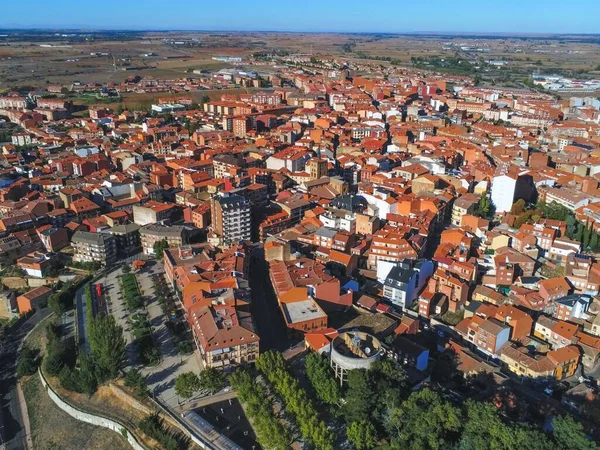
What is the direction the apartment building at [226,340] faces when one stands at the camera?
facing the viewer

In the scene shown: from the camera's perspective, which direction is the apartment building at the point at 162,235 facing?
toward the camera

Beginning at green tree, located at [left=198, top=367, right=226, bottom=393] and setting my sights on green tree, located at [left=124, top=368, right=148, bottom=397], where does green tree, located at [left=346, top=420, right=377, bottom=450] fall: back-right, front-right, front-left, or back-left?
back-left

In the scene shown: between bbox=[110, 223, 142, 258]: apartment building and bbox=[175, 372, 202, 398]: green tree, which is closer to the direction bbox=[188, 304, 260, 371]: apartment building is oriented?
the green tree

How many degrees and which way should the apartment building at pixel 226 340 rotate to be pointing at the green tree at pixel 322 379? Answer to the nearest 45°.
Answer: approximately 45° to its left

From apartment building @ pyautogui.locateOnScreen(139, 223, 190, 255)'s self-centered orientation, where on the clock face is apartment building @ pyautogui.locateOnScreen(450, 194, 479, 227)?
apartment building @ pyautogui.locateOnScreen(450, 194, 479, 227) is roughly at 9 o'clock from apartment building @ pyautogui.locateOnScreen(139, 223, 190, 255).

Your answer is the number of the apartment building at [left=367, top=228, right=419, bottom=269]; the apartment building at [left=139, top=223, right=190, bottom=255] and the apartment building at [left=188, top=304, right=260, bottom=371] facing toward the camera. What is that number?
3

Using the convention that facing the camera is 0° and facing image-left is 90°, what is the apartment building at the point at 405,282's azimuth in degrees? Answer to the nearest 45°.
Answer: approximately 45°

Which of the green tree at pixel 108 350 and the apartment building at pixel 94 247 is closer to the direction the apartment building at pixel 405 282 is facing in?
the green tree

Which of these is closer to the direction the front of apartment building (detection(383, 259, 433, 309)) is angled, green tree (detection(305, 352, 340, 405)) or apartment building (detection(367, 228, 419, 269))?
the green tree

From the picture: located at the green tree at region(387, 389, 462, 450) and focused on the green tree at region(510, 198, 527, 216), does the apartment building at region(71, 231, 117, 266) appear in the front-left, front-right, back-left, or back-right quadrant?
front-left

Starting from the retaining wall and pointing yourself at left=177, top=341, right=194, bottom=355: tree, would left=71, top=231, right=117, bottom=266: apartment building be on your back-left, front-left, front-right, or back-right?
front-left

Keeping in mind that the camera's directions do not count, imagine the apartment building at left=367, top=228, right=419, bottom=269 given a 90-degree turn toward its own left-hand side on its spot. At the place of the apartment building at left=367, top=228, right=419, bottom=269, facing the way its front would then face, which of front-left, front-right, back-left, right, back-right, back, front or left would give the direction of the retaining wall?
back-right

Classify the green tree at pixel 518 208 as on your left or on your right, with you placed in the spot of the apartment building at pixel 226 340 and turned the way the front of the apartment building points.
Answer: on your left

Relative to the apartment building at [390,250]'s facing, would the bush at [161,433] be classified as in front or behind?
in front

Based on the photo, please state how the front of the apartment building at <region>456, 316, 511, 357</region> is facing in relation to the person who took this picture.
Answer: facing the viewer and to the left of the viewer

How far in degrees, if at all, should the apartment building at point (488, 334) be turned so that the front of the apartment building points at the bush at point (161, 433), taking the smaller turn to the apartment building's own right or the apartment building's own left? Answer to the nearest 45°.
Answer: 0° — it already faces it

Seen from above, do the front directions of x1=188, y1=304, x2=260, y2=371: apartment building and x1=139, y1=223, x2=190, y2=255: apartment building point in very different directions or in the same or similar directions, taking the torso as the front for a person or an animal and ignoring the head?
same or similar directions
